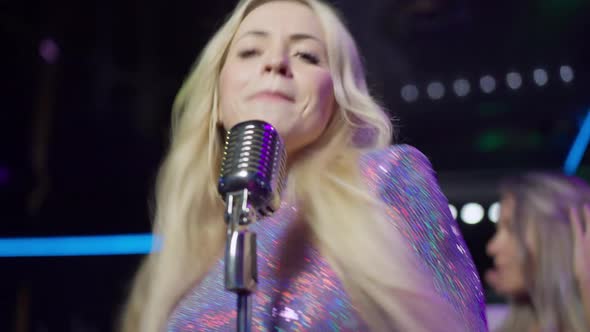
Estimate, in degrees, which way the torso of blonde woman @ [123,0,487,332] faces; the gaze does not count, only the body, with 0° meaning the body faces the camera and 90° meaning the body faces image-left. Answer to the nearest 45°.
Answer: approximately 0°

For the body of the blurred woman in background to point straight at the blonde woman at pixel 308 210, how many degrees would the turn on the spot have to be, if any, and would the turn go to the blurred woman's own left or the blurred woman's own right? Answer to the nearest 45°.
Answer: approximately 90° to the blurred woman's own left

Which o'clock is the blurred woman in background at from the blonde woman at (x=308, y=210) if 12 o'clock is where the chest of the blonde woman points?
The blurred woman in background is roughly at 7 o'clock from the blonde woman.

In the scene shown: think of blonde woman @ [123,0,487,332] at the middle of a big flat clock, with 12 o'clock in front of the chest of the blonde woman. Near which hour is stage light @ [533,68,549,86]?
The stage light is roughly at 7 o'clock from the blonde woman.

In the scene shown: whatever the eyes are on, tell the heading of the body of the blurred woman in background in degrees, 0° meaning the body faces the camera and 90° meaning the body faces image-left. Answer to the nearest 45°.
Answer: approximately 90°

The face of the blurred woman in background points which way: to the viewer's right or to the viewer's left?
to the viewer's left

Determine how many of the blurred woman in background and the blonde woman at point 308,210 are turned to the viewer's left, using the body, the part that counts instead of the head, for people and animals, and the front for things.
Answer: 1

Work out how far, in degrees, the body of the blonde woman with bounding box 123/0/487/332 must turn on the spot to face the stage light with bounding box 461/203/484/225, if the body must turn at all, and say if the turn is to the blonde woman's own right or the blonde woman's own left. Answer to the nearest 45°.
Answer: approximately 180°

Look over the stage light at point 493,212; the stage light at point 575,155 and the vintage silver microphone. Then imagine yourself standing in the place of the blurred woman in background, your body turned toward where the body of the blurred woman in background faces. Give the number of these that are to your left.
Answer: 1
